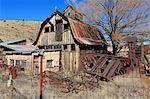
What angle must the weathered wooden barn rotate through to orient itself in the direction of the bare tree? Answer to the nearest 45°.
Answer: approximately 135° to its left
